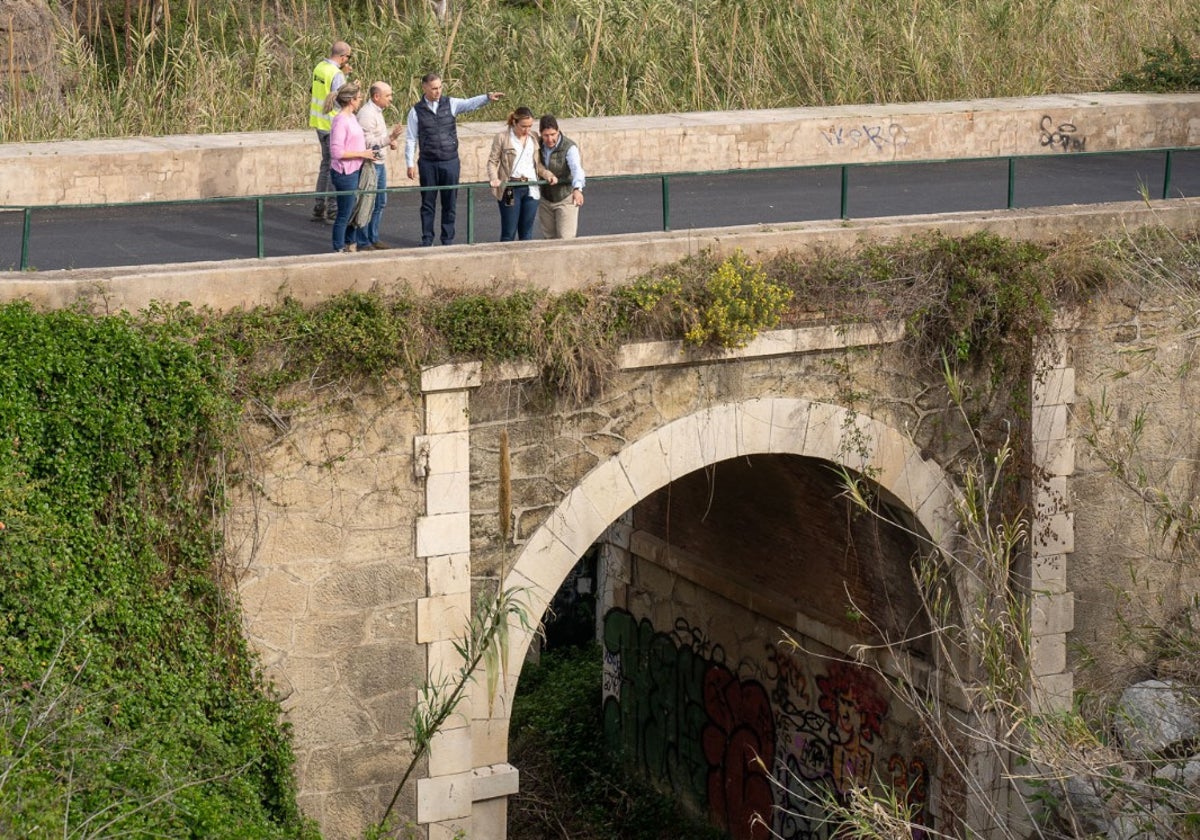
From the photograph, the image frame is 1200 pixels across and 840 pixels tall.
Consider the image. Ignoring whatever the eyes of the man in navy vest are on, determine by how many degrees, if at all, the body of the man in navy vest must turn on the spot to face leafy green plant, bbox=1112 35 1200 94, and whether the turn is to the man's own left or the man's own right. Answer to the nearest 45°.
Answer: approximately 135° to the man's own left

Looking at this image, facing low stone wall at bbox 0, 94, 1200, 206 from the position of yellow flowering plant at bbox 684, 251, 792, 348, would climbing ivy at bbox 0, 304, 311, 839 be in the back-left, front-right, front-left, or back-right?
back-left

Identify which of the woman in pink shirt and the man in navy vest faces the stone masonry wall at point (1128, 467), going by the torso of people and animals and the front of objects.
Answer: the woman in pink shirt

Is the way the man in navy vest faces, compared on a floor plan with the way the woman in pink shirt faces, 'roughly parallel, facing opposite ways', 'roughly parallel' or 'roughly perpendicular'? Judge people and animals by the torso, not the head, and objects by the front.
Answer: roughly perpendicular

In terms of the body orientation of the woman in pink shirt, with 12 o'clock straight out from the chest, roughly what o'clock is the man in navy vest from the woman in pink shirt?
The man in navy vest is roughly at 11 o'clock from the woman in pink shirt.

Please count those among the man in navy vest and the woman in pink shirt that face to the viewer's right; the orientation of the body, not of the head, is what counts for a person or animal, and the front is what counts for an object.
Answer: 1

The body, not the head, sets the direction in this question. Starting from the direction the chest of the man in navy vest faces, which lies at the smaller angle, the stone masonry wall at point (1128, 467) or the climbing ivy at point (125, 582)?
the climbing ivy

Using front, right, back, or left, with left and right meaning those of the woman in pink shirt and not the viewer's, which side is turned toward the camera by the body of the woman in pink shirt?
right

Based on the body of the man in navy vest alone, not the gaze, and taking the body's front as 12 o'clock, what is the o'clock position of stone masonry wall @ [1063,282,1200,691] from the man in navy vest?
The stone masonry wall is roughly at 9 o'clock from the man in navy vest.

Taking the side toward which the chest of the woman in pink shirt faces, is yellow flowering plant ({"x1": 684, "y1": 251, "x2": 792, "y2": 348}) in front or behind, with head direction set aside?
in front

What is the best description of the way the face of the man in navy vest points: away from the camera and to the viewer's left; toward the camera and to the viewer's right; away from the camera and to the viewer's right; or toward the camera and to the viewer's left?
toward the camera and to the viewer's right

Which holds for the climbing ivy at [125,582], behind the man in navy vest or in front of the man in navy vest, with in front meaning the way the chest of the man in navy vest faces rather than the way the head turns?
in front

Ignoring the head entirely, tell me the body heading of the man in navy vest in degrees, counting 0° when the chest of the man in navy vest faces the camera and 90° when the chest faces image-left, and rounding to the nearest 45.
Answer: approximately 0°

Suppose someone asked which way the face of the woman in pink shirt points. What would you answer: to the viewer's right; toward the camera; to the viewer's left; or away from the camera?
to the viewer's right
